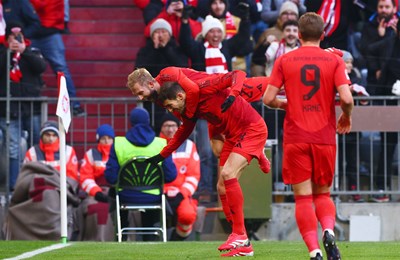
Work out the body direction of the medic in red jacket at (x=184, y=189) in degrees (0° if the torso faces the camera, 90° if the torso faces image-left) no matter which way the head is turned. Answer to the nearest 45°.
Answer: approximately 0°

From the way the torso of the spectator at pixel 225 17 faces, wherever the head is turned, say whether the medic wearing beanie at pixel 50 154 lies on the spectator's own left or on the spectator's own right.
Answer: on the spectator's own right

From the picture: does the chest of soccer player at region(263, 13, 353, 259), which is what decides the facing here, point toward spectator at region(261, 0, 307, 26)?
yes

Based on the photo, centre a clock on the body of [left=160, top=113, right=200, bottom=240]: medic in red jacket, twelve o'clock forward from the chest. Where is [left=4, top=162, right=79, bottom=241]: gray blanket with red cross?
The gray blanket with red cross is roughly at 3 o'clock from the medic in red jacket.

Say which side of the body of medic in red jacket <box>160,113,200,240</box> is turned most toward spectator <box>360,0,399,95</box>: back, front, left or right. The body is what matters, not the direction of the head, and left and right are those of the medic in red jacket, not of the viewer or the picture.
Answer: left

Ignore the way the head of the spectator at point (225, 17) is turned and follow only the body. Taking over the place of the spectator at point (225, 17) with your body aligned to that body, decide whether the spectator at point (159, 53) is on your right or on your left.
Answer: on your right
